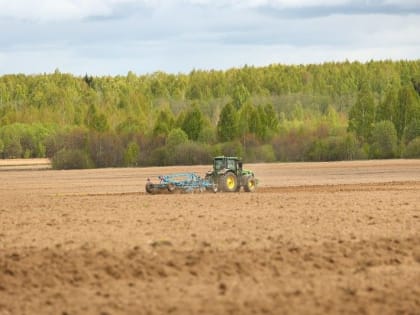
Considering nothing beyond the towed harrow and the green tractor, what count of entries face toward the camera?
0

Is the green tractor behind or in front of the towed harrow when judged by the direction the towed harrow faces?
in front

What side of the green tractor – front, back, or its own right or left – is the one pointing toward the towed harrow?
back

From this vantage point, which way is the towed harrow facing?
to the viewer's right

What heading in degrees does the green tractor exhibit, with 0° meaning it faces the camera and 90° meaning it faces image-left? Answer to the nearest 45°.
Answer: approximately 225°
